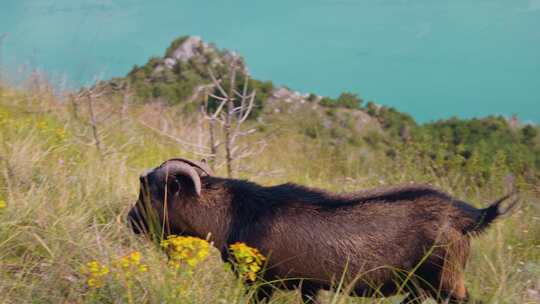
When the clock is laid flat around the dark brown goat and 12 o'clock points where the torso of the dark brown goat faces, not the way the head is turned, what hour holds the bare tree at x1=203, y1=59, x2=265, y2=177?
The bare tree is roughly at 2 o'clock from the dark brown goat.

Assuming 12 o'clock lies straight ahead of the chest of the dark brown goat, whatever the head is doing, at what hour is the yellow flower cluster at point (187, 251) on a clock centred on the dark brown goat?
The yellow flower cluster is roughly at 11 o'clock from the dark brown goat.

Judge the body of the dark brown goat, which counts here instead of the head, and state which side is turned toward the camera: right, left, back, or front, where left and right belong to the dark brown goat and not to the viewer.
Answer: left

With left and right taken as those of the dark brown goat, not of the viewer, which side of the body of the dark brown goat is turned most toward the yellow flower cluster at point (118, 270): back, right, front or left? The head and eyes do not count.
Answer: front

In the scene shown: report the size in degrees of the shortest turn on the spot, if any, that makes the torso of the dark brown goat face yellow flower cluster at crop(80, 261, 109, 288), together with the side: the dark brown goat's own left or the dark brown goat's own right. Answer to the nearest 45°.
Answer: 0° — it already faces it

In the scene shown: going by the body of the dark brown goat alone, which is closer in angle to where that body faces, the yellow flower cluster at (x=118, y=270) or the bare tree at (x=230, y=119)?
the yellow flower cluster
